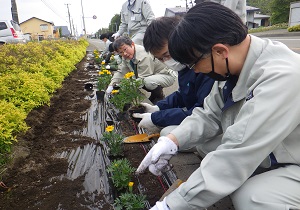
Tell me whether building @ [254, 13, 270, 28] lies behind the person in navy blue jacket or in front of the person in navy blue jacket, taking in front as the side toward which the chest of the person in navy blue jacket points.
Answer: behind

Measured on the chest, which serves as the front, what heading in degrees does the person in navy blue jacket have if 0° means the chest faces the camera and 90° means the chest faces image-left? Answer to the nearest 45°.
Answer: approximately 45°

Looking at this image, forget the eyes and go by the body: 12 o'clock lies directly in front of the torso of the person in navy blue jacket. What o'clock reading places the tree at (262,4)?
The tree is roughly at 5 o'clock from the person in navy blue jacket.

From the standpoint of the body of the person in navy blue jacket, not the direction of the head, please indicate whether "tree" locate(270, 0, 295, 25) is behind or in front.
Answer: behind

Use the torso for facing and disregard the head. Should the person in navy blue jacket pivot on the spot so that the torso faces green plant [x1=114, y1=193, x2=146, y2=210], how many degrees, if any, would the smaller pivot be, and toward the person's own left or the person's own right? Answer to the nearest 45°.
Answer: approximately 45° to the person's own left

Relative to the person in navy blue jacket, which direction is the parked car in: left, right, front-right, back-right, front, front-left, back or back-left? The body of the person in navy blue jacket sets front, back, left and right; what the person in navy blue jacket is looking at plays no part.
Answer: right
